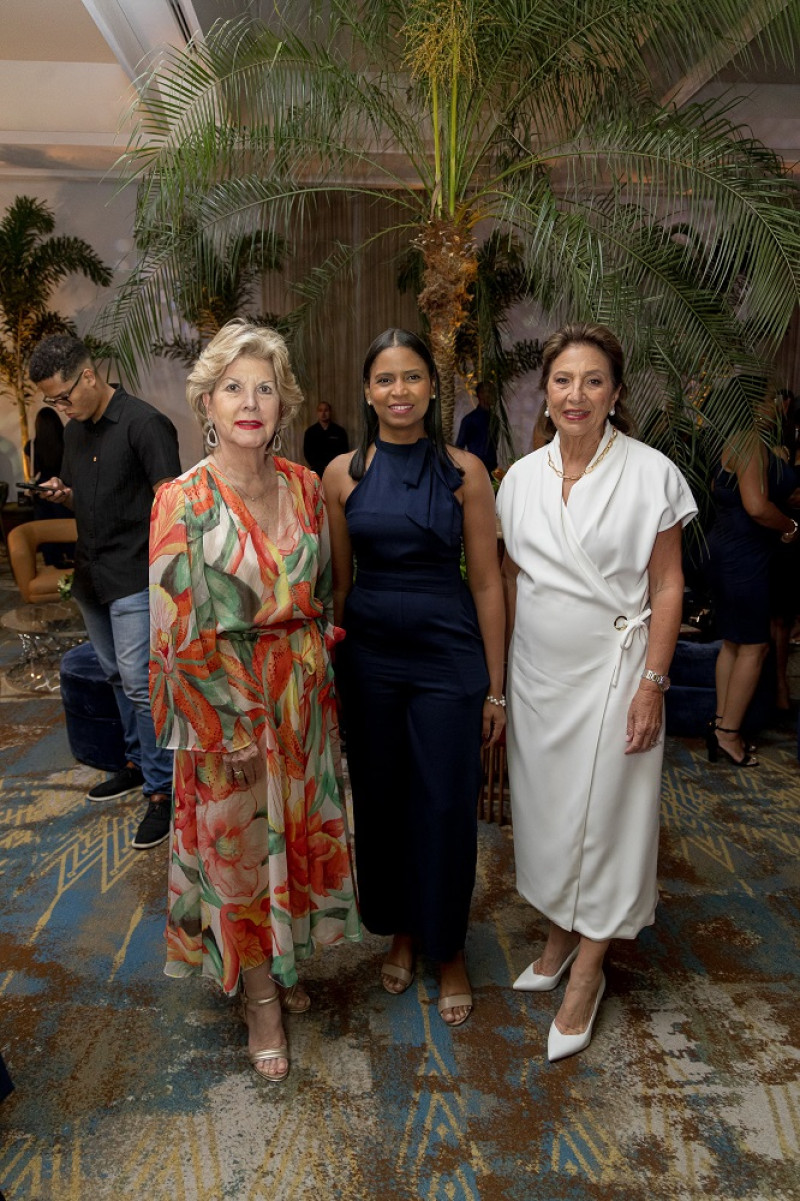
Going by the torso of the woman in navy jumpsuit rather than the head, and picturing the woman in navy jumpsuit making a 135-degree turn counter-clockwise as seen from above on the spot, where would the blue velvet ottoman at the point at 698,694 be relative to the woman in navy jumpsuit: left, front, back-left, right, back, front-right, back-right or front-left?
front

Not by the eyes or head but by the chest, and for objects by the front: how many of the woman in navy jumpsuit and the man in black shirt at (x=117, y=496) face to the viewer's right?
0

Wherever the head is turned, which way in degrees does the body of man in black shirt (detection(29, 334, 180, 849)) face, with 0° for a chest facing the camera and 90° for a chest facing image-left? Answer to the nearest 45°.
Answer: approximately 45°

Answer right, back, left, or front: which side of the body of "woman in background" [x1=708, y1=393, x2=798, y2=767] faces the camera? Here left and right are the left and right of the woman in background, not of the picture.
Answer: right

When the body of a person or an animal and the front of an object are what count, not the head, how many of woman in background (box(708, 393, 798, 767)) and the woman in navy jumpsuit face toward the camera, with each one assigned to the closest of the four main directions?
1
